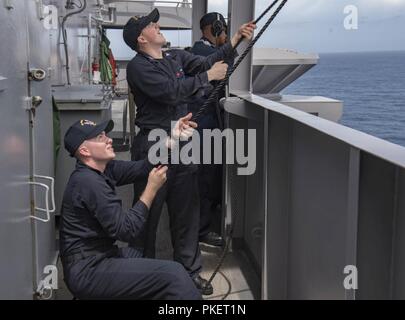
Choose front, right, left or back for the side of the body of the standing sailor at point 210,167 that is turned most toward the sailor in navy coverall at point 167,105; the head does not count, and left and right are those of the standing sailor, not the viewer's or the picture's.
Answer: right

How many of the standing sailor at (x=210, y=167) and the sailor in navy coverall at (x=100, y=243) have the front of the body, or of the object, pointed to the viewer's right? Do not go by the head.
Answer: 2

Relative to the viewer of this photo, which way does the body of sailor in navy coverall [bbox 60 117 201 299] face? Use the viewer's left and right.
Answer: facing to the right of the viewer

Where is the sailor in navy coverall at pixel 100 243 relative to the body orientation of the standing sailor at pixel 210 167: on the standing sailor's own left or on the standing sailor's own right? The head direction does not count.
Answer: on the standing sailor's own right

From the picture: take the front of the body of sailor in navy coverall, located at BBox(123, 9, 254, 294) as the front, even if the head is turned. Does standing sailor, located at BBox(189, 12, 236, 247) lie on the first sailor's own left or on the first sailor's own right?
on the first sailor's own left

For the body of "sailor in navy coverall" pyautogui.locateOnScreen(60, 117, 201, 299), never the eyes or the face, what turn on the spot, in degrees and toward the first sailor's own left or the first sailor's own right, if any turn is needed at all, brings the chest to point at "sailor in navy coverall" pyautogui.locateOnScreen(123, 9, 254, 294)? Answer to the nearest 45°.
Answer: approximately 90° to the first sailor's own left

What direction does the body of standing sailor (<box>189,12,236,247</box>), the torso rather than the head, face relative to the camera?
to the viewer's right

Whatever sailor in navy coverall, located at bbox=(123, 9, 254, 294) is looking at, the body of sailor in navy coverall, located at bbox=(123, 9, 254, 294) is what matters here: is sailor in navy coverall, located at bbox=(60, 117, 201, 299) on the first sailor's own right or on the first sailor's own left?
on the first sailor's own right
